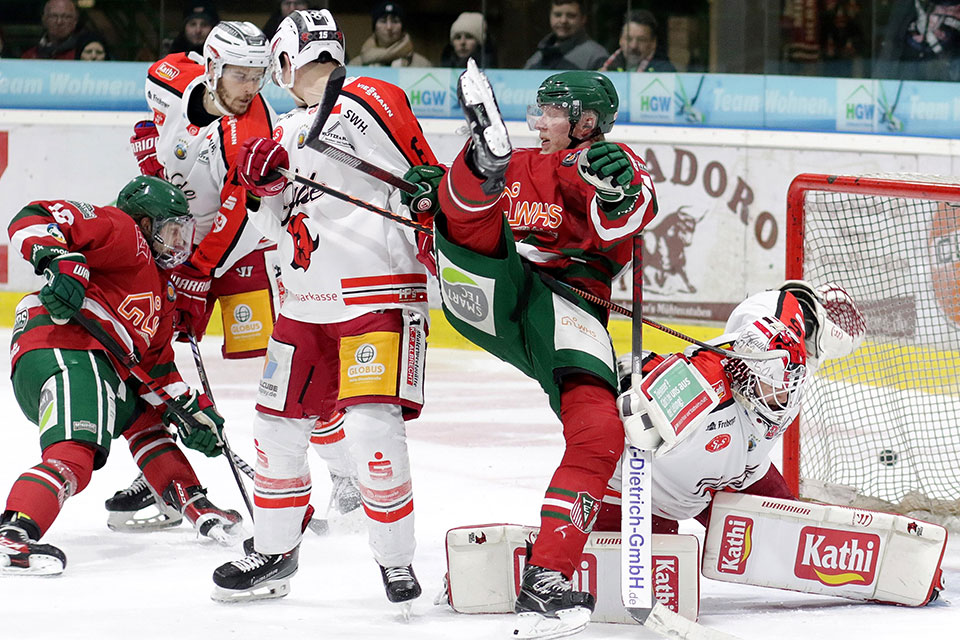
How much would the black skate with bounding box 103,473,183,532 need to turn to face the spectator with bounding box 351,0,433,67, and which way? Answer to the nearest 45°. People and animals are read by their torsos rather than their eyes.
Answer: approximately 90° to its right

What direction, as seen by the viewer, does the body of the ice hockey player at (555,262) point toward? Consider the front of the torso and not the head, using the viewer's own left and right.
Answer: facing the viewer and to the left of the viewer

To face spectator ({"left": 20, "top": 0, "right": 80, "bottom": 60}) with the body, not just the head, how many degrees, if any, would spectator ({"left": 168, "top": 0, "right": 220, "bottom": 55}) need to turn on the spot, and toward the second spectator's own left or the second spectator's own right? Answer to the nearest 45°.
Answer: approximately 90° to the second spectator's own right

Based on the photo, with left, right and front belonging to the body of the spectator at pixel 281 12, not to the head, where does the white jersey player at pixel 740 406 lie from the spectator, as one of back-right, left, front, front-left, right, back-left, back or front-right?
front

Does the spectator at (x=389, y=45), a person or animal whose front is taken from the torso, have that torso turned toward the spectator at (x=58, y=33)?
no

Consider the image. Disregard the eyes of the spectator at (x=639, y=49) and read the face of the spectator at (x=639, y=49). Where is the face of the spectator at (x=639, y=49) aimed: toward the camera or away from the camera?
toward the camera

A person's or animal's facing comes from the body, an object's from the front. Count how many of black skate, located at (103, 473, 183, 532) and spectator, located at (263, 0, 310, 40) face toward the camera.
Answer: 1

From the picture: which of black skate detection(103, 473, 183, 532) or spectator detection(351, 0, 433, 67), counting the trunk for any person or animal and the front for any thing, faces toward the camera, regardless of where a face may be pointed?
the spectator

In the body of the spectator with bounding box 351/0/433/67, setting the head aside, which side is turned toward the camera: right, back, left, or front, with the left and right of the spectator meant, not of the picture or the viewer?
front

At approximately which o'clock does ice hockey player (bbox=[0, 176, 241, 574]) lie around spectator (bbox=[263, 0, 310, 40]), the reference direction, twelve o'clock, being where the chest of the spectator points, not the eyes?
The ice hockey player is roughly at 12 o'clock from the spectator.

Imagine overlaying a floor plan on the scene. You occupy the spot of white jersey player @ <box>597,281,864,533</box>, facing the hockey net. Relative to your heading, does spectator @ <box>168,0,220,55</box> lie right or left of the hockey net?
left

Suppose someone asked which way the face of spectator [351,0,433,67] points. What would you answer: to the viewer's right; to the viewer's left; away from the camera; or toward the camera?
toward the camera

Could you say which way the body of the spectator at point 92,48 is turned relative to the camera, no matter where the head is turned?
toward the camera

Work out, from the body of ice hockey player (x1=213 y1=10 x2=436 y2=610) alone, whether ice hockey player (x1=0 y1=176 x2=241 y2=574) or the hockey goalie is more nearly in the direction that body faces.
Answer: the ice hockey player

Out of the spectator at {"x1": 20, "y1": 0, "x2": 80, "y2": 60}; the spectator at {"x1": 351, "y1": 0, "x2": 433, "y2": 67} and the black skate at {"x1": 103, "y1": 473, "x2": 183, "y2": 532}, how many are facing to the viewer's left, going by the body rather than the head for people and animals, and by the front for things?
1

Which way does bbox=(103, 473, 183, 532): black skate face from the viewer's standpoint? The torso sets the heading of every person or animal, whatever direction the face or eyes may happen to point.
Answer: to the viewer's left

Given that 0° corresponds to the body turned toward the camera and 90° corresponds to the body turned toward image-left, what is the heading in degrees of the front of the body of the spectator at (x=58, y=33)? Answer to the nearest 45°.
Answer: approximately 0°

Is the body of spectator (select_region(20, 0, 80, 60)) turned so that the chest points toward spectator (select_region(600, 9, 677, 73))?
no

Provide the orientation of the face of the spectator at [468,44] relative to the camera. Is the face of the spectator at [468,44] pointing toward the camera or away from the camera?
toward the camera
